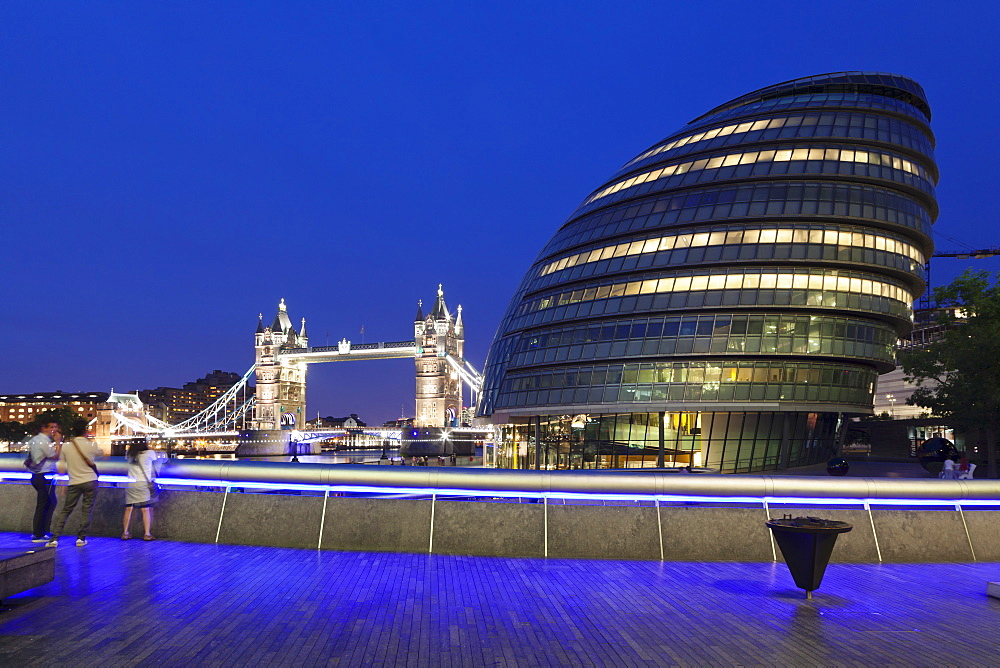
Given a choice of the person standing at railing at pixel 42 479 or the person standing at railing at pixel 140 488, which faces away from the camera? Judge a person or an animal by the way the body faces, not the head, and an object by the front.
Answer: the person standing at railing at pixel 140 488

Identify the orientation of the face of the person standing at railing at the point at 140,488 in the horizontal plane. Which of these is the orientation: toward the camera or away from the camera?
away from the camera

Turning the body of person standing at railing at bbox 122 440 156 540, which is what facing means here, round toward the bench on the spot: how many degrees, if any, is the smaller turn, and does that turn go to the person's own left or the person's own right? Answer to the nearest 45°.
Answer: approximately 180°

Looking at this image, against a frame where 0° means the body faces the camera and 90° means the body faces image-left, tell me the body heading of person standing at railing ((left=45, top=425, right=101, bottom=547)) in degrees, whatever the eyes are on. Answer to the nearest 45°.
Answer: approximately 180°

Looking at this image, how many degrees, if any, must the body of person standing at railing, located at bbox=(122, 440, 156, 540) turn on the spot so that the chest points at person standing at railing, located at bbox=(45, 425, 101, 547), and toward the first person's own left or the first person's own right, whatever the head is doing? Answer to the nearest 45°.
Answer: approximately 135° to the first person's own left

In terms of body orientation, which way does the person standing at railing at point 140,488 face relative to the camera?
away from the camera

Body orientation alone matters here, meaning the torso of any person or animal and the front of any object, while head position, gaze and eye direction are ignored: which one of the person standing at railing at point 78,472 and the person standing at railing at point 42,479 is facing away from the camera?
the person standing at railing at point 78,472

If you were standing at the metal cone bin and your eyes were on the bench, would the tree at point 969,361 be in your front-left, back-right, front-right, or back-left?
back-right
